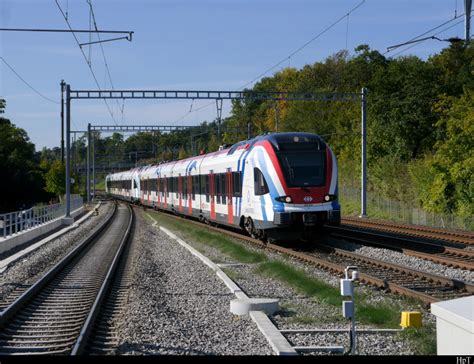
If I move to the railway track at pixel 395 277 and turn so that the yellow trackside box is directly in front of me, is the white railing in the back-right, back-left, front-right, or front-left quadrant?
back-right

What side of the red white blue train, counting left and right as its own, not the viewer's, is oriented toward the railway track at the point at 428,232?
left

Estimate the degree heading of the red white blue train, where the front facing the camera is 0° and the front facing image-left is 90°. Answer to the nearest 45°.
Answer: approximately 315°

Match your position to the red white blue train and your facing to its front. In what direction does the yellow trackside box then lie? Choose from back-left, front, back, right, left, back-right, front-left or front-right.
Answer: front-right

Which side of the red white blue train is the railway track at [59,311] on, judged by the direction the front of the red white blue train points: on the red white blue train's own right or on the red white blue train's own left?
on the red white blue train's own right
